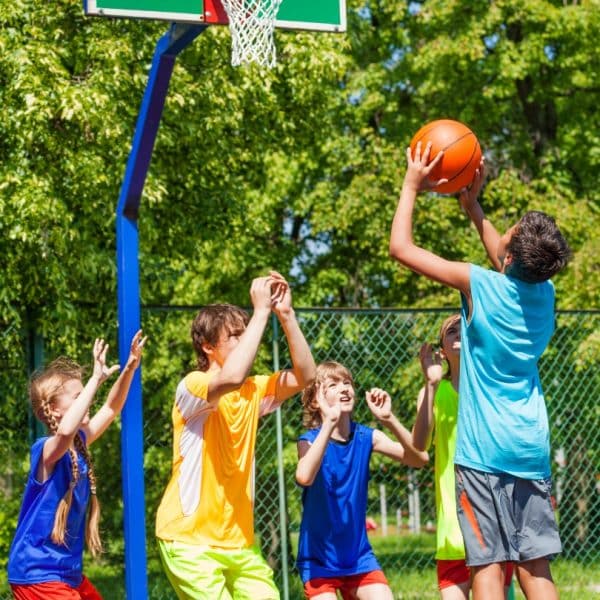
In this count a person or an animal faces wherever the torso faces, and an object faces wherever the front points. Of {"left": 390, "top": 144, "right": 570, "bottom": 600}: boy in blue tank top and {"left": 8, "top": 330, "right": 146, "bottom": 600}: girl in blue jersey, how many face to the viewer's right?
1

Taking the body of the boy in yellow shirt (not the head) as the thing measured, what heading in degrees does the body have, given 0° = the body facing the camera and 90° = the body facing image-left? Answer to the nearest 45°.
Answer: approximately 315°

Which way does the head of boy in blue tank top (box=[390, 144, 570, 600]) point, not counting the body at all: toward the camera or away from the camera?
away from the camera

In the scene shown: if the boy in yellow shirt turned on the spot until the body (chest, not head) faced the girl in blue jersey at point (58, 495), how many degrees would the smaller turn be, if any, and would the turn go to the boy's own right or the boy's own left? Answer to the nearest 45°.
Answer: approximately 135° to the boy's own right

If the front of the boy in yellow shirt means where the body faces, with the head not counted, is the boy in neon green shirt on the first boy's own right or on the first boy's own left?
on the first boy's own left

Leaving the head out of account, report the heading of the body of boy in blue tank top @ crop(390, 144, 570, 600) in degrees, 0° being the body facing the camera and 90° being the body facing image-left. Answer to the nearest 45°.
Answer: approximately 135°

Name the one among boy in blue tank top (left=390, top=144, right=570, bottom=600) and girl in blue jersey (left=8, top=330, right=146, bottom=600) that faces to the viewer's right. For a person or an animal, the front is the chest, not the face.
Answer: the girl in blue jersey

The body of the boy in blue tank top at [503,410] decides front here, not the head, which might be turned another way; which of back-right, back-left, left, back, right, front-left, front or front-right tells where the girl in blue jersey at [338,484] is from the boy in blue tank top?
front

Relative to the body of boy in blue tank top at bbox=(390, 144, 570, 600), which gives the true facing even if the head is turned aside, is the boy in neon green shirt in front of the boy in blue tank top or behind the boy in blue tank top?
in front

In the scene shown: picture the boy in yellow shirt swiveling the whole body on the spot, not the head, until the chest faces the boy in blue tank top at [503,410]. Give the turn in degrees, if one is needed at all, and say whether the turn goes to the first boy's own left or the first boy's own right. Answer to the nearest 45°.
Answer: approximately 45° to the first boy's own left

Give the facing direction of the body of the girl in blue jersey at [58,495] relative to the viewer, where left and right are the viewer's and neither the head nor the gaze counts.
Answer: facing to the right of the viewer

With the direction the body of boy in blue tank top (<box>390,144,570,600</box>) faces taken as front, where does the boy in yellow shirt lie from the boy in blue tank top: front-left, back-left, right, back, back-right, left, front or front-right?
front-left

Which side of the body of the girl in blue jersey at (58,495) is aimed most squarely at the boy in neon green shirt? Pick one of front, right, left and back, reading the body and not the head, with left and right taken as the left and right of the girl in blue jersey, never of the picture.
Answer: front

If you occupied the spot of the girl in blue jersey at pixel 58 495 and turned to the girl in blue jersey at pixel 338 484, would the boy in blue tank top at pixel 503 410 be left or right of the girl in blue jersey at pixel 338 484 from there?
right

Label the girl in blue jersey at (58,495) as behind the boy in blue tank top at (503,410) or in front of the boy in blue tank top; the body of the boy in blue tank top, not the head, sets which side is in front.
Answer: in front
